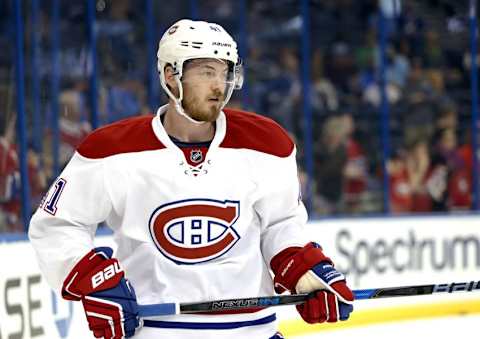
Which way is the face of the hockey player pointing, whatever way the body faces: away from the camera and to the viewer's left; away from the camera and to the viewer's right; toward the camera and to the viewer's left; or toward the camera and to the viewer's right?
toward the camera and to the viewer's right

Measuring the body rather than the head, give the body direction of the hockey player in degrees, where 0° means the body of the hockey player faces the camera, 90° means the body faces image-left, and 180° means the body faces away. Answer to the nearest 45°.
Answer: approximately 0°
